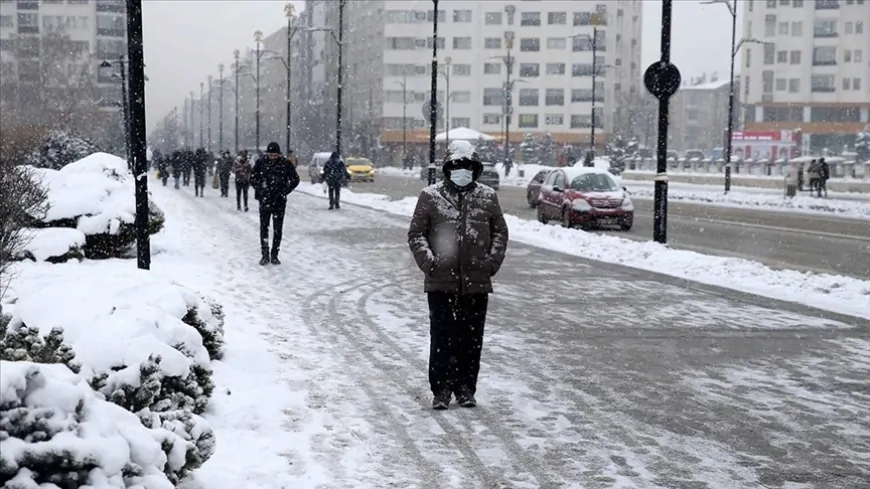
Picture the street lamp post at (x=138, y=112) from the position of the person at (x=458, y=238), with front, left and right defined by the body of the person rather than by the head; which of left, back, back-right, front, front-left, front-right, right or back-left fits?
back-right

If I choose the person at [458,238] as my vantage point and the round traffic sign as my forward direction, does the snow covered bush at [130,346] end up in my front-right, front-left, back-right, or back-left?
back-left

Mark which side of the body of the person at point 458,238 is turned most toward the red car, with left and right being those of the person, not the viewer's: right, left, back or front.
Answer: back

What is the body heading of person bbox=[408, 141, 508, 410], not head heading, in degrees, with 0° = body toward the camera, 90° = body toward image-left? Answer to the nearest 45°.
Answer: approximately 0°

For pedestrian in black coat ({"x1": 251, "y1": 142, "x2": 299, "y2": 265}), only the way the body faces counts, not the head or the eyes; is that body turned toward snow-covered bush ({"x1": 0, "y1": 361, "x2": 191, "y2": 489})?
yes

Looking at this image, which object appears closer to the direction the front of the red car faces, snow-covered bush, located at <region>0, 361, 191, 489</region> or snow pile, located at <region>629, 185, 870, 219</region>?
the snow-covered bush

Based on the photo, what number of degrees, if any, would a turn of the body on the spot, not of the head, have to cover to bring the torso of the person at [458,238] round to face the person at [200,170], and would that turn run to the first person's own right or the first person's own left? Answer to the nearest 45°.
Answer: approximately 180°

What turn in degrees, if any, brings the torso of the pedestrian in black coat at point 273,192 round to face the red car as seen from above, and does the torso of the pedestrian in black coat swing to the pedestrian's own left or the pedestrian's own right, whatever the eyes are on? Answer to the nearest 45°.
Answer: approximately 135° to the pedestrian's own left
